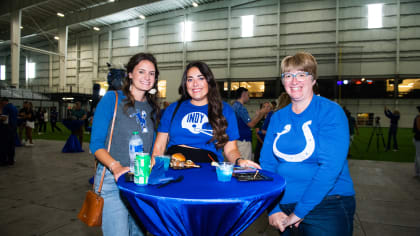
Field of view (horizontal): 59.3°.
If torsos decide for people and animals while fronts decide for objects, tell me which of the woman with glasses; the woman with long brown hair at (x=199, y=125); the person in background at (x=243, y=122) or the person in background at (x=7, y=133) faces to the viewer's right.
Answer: the person in background at (x=243, y=122)

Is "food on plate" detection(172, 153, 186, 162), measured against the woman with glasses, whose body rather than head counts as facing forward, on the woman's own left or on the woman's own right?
on the woman's own right

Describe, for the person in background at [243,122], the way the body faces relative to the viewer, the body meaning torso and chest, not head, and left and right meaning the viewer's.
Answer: facing to the right of the viewer

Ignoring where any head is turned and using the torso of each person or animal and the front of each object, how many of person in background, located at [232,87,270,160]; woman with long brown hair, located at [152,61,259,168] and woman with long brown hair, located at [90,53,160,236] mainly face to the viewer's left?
0

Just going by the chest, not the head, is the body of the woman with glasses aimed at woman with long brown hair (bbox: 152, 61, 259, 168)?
no

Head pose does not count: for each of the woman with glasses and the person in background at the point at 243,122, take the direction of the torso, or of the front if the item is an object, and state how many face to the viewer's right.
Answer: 1

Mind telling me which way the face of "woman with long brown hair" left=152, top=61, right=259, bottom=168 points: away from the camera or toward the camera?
toward the camera

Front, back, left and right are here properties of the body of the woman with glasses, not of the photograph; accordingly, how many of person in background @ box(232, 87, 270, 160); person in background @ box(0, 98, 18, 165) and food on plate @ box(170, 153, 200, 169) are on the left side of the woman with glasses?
0

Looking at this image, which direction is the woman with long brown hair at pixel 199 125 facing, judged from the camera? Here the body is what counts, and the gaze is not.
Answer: toward the camera

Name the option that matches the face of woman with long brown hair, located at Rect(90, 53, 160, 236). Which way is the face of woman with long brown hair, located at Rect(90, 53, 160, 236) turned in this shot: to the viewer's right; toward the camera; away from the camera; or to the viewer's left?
toward the camera

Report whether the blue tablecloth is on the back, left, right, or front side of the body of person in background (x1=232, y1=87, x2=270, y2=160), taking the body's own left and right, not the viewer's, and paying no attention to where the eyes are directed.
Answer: right

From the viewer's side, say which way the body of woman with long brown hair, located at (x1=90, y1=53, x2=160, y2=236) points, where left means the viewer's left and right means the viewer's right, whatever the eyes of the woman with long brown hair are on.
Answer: facing the viewer and to the right of the viewer

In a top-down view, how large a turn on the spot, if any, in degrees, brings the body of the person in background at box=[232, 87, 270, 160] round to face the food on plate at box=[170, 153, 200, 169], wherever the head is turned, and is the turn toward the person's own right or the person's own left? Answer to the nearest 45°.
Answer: approximately 90° to the person's own right
